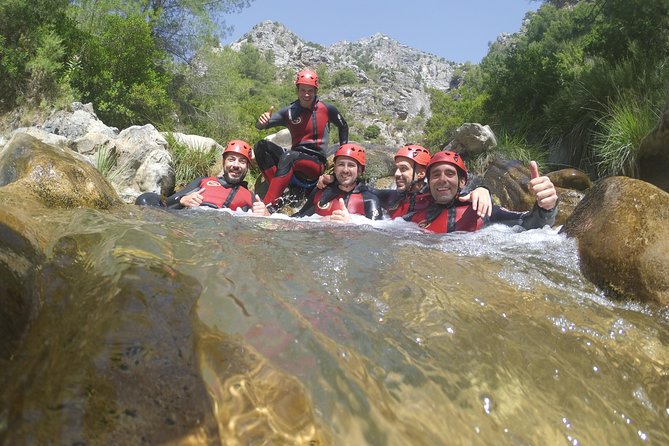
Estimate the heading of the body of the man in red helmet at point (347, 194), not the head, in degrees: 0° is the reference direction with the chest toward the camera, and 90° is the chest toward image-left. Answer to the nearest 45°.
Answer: approximately 0°

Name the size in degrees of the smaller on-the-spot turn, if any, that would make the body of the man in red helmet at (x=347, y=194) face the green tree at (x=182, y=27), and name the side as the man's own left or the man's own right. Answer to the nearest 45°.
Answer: approximately 135° to the man's own right

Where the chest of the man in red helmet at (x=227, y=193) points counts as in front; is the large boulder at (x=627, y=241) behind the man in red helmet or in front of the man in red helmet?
in front

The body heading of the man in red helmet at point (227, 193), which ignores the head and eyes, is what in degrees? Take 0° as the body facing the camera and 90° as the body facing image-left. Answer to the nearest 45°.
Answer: approximately 0°

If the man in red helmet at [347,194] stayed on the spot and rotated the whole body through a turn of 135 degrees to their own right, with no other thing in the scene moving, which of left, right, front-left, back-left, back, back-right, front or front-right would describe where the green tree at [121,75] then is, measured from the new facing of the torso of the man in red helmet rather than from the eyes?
front

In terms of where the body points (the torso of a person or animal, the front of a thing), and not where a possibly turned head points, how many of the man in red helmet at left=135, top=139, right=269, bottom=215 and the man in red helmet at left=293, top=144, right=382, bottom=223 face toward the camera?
2

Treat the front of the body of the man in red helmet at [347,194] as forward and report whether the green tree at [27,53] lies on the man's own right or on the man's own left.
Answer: on the man's own right

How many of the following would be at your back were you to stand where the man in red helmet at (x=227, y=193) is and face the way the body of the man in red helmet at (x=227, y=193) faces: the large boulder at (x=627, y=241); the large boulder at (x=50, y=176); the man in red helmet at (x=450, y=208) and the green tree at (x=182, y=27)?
1
